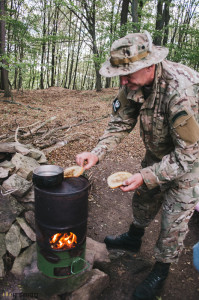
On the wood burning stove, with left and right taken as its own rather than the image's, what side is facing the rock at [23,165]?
back

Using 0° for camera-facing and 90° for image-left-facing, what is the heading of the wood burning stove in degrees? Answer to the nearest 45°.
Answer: approximately 0°

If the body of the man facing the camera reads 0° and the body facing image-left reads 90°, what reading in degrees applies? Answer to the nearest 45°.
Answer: approximately 45°

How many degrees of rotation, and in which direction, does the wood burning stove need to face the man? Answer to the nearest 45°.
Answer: approximately 90° to its left
